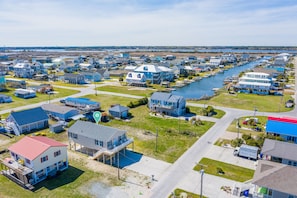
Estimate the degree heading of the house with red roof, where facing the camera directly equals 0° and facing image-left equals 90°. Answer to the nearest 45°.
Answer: approximately 45°

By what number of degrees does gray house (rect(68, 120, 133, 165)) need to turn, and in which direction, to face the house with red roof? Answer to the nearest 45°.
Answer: approximately 90° to its right

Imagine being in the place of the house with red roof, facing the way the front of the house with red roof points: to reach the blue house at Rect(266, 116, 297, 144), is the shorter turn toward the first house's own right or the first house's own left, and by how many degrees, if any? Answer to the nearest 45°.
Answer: approximately 45° to the first house's own left

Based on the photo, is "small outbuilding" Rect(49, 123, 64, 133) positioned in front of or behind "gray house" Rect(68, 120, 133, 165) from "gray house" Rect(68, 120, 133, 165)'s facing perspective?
behind

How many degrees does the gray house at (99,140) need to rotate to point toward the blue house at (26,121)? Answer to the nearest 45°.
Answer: approximately 180°

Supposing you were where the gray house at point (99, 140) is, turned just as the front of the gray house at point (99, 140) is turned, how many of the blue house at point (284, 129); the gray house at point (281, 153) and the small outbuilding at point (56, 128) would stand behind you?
1

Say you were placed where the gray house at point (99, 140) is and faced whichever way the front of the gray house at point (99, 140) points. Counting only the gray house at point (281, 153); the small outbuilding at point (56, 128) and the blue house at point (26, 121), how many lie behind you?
2
